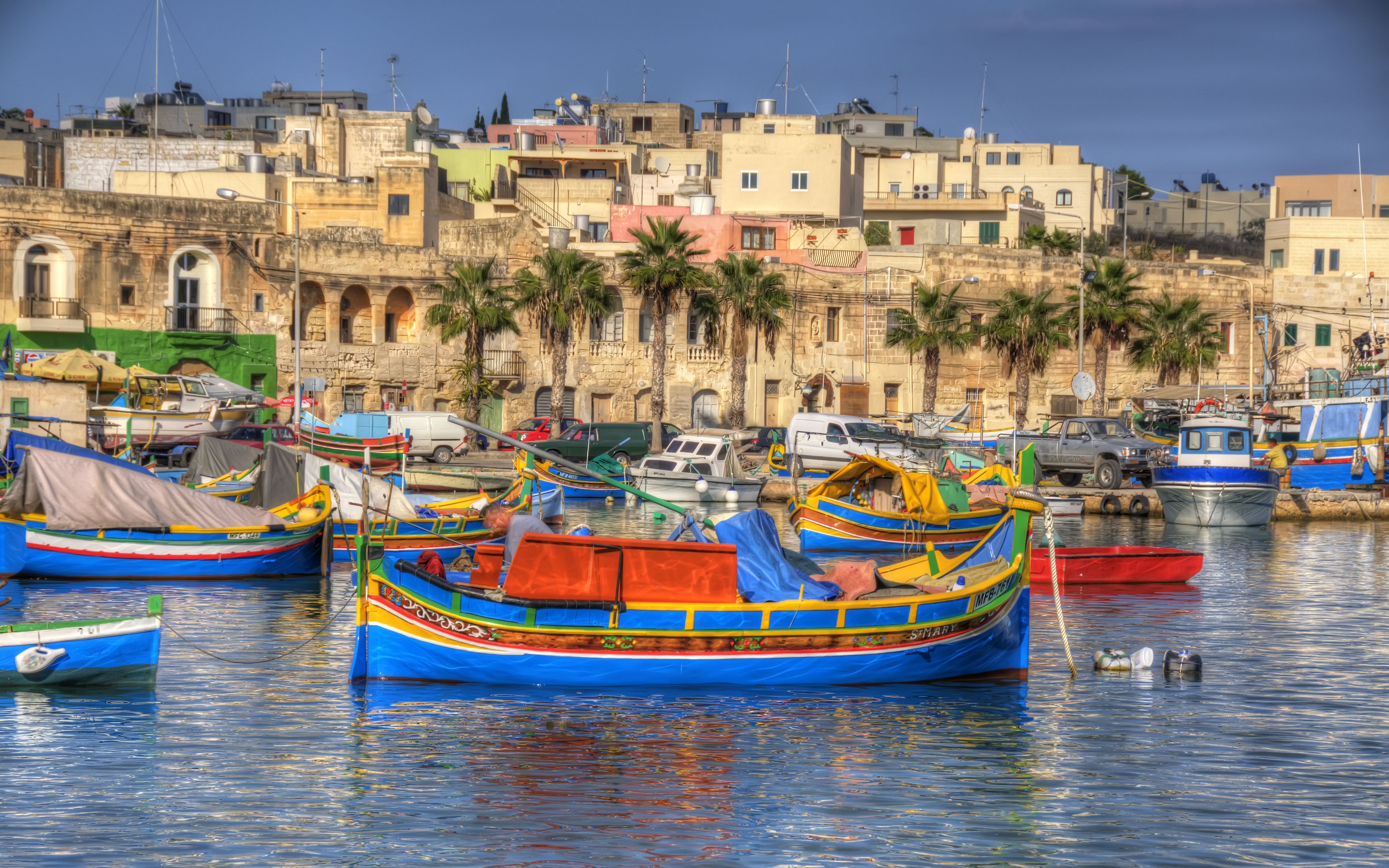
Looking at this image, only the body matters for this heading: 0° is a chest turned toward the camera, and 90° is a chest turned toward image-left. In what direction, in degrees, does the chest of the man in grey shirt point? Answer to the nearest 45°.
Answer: approximately 90°

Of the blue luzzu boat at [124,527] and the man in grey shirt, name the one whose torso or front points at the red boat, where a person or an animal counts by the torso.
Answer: the blue luzzu boat

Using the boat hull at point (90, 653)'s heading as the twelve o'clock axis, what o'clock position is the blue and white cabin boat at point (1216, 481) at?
The blue and white cabin boat is roughly at 11 o'clock from the boat hull.

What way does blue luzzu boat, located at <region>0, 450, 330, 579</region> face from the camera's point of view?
to the viewer's right

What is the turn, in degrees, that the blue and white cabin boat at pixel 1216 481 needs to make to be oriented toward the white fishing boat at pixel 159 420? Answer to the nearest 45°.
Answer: approximately 90° to its right

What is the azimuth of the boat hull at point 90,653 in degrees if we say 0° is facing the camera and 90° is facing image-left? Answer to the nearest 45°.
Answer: approximately 270°

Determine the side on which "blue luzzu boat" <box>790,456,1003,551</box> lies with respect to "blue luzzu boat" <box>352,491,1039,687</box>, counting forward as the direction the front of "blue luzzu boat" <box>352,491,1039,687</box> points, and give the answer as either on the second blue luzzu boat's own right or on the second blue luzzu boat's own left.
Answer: on the second blue luzzu boat's own left

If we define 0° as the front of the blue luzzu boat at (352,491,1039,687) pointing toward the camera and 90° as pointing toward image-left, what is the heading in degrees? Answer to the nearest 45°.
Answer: approximately 270°

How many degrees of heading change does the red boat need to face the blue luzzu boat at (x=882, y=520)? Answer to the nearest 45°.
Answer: approximately 135° to its left

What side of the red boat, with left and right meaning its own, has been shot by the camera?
right
